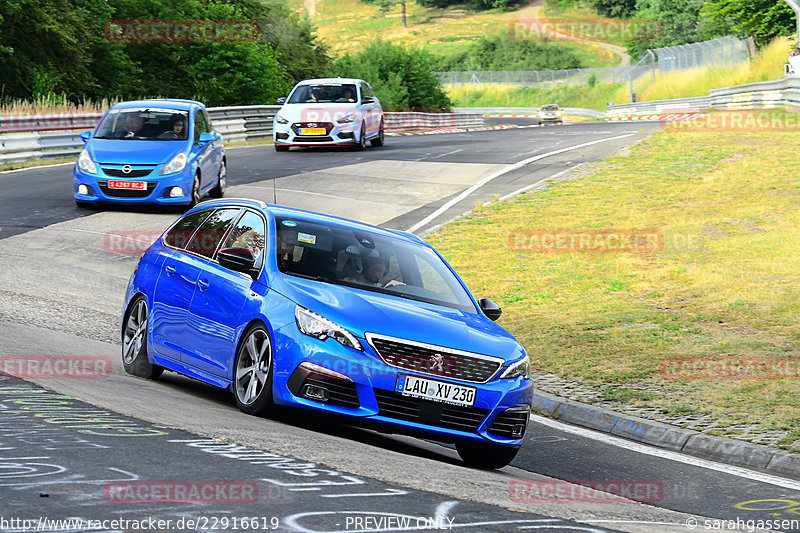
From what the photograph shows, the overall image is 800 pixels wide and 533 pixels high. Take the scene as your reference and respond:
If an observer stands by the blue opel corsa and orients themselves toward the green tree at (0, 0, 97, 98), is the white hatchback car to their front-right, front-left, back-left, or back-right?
front-right

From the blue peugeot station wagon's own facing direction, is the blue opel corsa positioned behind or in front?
behind

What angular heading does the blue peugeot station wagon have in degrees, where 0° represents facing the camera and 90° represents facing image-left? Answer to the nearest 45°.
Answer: approximately 315°

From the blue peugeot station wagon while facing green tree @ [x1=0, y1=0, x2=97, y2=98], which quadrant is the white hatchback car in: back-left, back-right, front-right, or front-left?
front-right

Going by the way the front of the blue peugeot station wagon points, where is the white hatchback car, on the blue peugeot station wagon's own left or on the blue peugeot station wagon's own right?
on the blue peugeot station wagon's own left

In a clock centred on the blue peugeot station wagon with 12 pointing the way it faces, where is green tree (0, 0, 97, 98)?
The green tree is roughly at 7 o'clock from the blue peugeot station wagon.

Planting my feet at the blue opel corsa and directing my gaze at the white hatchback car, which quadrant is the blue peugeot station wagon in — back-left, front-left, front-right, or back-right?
back-right
